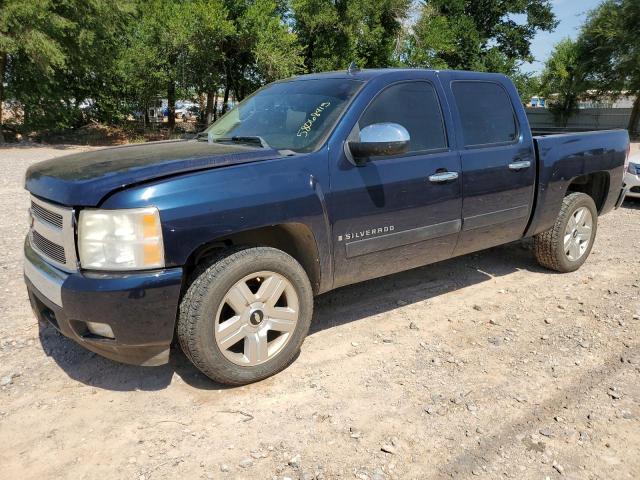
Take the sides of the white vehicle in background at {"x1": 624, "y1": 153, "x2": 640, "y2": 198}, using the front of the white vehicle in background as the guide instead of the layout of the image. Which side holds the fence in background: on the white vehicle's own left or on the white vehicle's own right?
on the white vehicle's own right

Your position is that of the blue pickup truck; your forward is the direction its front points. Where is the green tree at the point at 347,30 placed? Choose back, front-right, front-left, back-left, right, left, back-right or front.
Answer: back-right

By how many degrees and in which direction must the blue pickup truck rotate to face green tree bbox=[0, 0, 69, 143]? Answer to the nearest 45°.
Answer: approximately 90° to its right

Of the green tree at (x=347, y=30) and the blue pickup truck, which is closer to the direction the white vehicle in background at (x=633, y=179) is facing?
the blue pickup truck

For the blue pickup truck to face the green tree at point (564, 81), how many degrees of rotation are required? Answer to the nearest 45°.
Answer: approximately 180°

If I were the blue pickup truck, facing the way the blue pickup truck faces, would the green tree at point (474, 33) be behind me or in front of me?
behind

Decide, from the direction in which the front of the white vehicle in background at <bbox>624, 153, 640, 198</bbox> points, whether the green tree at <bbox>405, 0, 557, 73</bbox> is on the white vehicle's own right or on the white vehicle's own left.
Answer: on the white vehicle's own right

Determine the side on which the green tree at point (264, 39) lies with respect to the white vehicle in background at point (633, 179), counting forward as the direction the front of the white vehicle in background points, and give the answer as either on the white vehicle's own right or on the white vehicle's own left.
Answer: on the white vehicle's own right

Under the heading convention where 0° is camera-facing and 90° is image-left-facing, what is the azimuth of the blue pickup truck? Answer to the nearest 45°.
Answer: approximately 45°

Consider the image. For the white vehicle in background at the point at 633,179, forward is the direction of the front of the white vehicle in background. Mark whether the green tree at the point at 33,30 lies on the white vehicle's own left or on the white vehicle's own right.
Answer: on the white vehicle's own right

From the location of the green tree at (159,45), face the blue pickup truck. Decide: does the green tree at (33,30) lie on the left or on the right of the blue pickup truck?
right

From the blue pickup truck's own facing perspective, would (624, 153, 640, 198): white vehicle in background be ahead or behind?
behind

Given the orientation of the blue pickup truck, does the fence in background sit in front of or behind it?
behind
